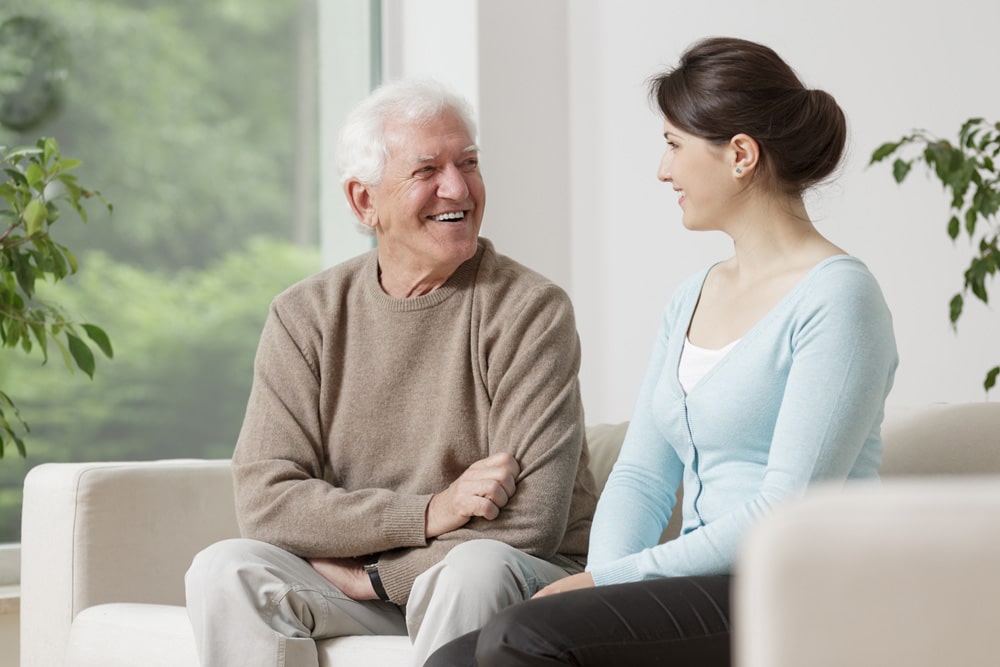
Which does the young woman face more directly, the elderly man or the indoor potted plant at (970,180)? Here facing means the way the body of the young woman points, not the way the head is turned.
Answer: the elderly man

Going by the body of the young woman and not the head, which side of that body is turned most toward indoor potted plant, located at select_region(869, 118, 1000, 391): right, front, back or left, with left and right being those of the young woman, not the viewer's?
back

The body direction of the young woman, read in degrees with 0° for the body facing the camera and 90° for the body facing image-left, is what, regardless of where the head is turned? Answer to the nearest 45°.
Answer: approximately 45°

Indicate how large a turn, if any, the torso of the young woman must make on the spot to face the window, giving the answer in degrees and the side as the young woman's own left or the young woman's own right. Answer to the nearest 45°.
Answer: approximately 90° to the young woman's own right

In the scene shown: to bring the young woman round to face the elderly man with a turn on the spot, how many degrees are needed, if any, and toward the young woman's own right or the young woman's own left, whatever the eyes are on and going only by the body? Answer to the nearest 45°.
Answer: approximately 90° to the young woman's own right
